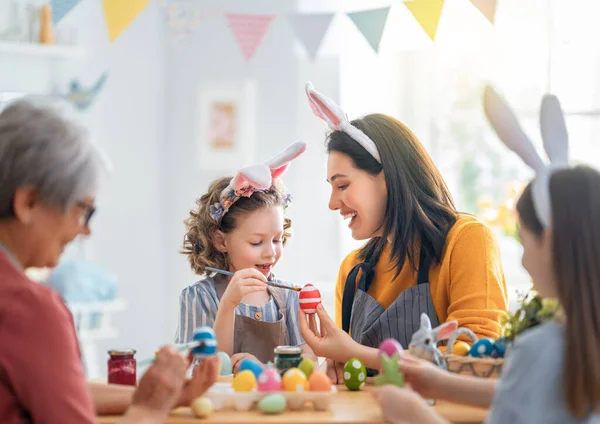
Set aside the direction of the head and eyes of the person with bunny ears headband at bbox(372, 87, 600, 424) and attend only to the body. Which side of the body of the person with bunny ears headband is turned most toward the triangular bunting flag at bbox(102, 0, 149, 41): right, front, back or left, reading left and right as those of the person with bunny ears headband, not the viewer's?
front

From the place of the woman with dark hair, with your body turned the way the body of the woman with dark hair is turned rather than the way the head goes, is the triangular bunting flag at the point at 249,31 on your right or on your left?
on your right

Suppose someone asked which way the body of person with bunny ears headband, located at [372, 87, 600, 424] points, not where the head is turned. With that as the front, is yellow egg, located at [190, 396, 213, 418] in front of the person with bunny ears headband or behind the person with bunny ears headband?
in front

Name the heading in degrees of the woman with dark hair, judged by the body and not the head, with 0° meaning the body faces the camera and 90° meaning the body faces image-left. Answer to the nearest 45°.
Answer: approximately 45°

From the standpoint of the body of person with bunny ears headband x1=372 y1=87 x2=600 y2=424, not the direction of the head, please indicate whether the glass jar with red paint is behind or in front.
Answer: in front

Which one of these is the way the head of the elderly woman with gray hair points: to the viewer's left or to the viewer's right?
to the viewer's right

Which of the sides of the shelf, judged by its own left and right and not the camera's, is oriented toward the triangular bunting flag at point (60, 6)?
front

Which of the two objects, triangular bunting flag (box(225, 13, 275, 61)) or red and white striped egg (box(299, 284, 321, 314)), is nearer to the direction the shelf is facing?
the red and white striped egg

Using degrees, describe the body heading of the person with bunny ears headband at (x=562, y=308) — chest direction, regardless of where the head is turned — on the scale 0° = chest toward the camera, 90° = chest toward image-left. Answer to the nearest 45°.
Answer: approximately 135°

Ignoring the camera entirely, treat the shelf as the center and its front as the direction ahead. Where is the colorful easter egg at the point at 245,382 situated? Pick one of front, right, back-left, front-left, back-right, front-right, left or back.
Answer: front

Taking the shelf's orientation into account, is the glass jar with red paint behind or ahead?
ahead

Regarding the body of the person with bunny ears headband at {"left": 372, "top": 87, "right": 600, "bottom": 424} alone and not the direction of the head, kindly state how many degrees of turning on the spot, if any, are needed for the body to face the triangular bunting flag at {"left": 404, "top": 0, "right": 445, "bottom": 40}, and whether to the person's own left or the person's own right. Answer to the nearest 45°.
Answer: approximately 45° to the person's own right

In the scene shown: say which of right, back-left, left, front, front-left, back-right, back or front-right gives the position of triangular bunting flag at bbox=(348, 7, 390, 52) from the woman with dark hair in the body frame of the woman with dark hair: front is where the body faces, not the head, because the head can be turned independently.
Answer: back-right

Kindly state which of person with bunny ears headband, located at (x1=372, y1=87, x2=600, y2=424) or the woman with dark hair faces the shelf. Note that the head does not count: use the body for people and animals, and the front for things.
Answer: the person with bunny ears headband

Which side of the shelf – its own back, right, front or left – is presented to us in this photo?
front

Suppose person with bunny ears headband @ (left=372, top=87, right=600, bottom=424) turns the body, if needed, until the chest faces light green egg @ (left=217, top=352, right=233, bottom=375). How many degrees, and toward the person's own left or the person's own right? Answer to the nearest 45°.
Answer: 0° — they already face it

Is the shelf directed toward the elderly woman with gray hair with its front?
yes
